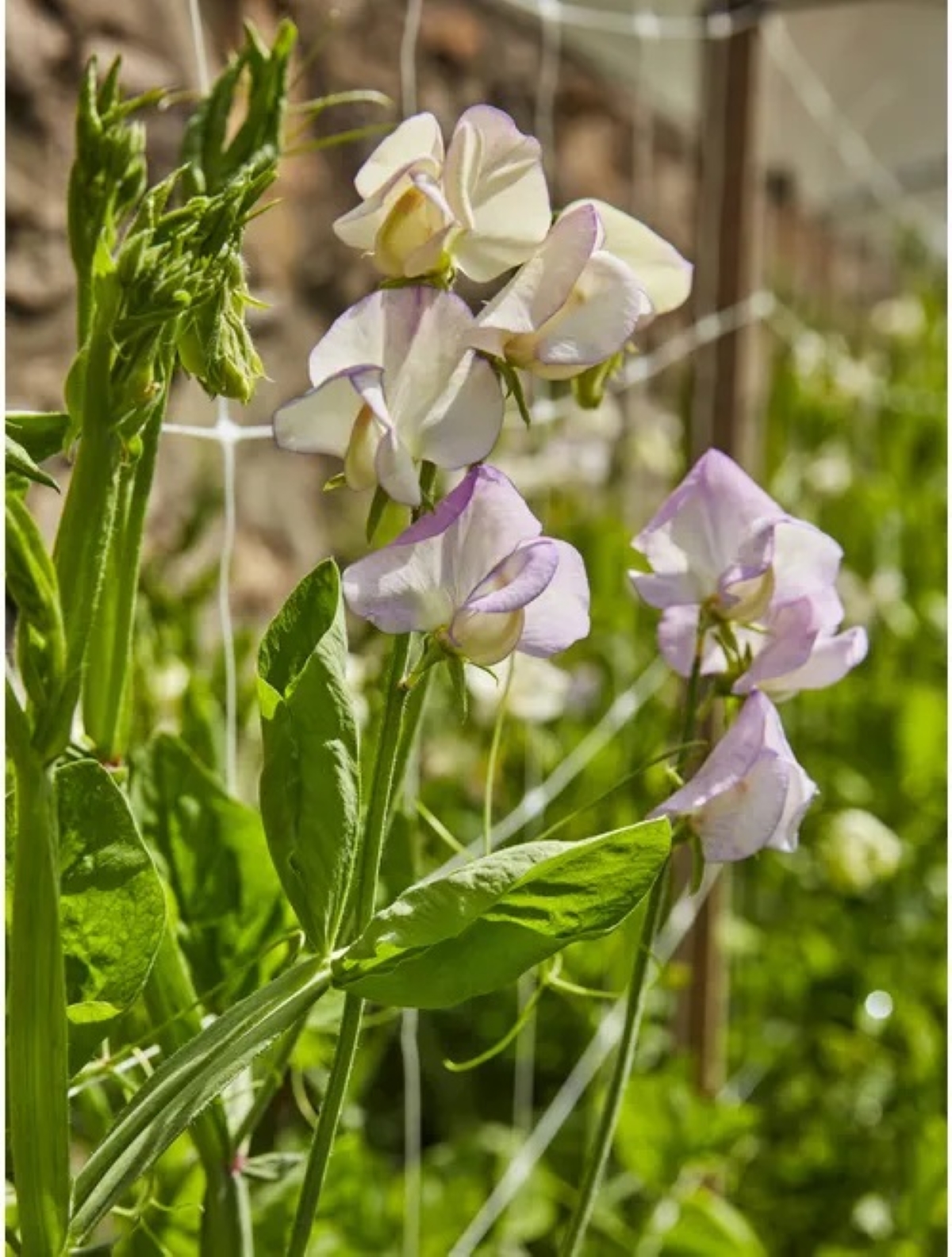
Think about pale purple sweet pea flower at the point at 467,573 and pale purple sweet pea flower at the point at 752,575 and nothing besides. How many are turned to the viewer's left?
0

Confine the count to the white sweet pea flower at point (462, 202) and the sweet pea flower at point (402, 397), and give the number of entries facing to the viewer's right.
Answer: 0

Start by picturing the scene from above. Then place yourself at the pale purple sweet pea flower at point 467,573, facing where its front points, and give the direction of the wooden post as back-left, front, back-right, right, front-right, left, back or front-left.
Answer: back-left

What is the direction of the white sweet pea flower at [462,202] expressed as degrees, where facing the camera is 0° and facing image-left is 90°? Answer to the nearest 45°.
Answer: approximately 45°

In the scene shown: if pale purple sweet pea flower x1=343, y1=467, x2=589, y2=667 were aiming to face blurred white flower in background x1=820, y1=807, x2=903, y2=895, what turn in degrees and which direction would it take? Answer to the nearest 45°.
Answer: approximately 135° to its left

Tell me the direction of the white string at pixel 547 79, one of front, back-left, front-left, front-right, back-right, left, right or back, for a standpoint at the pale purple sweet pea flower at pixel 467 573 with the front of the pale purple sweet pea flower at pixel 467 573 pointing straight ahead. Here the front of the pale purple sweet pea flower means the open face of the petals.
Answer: back-left

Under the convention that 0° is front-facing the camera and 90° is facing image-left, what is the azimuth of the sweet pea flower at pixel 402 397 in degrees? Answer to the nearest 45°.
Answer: approximately 45°

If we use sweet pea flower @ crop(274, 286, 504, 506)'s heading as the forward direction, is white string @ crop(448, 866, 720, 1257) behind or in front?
behind

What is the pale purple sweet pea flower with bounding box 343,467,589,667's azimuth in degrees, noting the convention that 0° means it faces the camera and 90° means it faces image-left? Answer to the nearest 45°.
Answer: approximately 315°

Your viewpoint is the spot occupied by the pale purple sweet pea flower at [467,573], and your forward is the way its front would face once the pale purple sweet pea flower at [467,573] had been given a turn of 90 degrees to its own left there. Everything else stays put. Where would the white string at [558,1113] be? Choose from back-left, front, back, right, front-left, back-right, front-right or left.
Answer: front-left

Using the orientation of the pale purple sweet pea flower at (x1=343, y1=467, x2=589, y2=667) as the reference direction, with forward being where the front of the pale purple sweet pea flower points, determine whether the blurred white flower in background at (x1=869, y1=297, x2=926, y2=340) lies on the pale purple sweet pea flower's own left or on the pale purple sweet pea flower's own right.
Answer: on the pale purple sweet pea flower's own left
